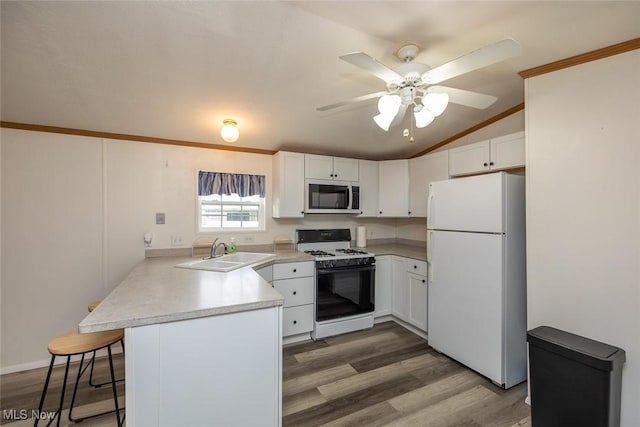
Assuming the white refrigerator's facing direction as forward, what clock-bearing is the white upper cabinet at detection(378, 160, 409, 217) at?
The white upper cabinet is roughly at 3 o'clock from the white refrigerator.

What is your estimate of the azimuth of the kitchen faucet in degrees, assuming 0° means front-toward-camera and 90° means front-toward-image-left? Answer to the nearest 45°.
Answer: approximately 315°

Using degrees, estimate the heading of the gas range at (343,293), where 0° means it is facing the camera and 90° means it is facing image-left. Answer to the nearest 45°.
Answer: approximately 315°

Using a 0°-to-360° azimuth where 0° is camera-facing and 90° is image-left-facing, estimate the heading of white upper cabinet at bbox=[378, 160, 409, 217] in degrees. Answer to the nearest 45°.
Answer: approximately 0°

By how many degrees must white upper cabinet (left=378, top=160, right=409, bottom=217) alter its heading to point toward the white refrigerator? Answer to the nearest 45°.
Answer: approximately 45° to its left
